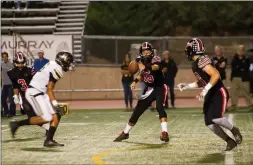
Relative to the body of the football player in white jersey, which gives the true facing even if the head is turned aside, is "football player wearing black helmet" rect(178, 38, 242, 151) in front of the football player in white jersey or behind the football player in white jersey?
in front

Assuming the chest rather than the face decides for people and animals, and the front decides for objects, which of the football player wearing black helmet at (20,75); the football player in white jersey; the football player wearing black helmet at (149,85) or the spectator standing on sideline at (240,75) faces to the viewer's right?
the football player in white jersey

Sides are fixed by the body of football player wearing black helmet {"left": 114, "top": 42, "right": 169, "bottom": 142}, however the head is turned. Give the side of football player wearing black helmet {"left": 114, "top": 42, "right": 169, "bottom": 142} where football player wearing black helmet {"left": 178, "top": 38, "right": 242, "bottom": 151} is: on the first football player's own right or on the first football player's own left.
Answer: on the first football player's own left

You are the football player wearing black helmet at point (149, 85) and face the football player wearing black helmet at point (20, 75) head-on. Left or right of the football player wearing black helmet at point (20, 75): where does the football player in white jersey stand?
left

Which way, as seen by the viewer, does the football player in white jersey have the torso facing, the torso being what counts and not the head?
to the viewer's right

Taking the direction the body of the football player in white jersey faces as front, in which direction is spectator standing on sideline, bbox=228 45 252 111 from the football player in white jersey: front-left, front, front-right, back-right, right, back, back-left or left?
front-left

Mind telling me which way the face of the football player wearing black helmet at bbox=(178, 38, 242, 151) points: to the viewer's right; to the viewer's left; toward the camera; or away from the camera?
to the viewer's left

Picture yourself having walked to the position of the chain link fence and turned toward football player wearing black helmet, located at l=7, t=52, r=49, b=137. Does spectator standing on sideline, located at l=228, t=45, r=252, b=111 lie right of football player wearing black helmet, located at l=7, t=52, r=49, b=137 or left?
left
